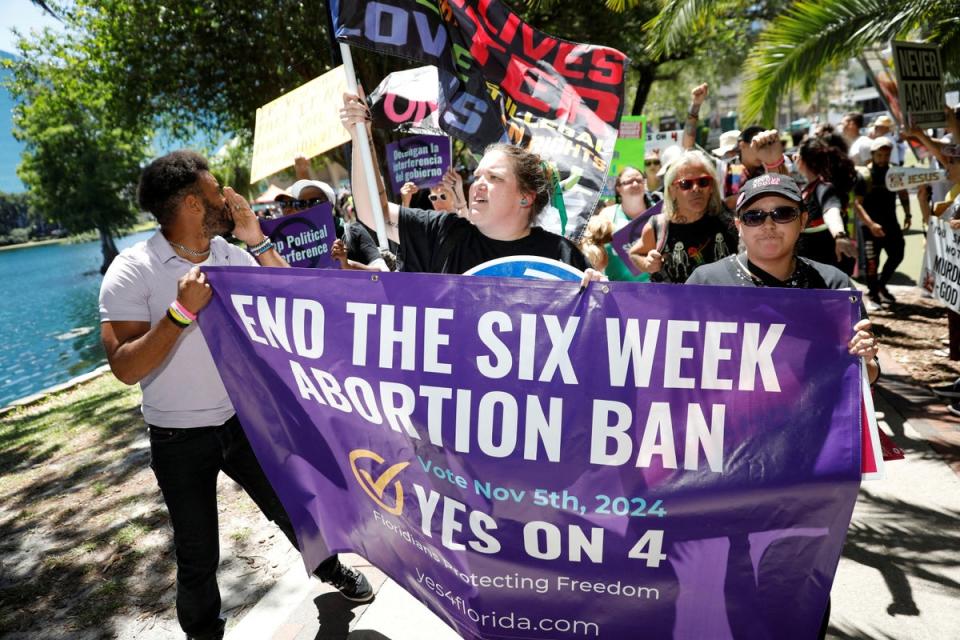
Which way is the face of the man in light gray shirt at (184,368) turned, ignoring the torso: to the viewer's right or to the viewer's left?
to the viewer's right

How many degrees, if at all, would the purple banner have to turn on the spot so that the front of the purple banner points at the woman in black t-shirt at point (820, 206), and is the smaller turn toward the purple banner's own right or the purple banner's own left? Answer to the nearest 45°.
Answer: approximately 135° to the purple banner's own left

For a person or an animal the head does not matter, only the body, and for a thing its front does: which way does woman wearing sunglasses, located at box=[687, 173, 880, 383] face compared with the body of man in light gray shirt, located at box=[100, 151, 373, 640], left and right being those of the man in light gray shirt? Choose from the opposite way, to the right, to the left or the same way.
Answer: to the right

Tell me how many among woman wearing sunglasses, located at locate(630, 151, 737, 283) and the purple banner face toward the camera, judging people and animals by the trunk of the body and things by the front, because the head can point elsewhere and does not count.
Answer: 2

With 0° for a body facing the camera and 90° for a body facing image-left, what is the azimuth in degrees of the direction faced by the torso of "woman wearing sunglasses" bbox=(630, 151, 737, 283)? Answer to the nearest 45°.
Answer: approximately 0°

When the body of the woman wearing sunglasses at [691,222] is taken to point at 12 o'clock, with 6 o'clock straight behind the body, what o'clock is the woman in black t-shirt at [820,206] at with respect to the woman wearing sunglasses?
The woman in black t-shirt is roughly at 7 o'clock from the woman wearing sunglasses.

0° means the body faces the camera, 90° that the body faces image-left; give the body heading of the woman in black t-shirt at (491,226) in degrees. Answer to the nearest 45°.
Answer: approximately 45°

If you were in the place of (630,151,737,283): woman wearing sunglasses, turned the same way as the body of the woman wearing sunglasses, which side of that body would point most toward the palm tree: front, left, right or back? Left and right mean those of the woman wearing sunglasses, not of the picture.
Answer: back

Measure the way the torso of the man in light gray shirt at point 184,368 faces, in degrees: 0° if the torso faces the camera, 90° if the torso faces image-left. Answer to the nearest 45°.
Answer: approximately 315°

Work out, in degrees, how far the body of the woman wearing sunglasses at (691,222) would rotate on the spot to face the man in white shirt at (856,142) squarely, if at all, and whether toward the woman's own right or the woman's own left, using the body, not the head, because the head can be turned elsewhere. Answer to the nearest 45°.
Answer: approximately 180°
